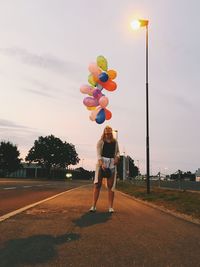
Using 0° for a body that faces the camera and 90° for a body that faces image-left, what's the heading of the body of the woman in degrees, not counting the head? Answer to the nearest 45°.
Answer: approximately 0°
